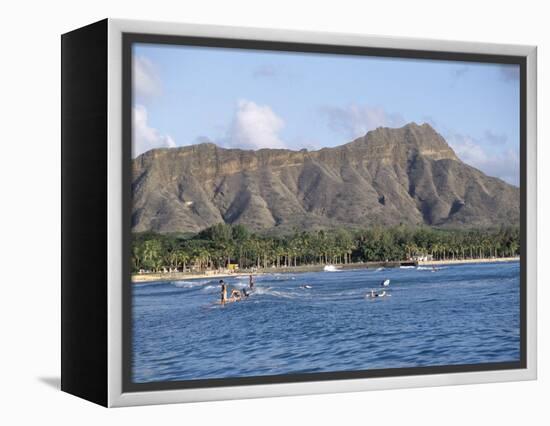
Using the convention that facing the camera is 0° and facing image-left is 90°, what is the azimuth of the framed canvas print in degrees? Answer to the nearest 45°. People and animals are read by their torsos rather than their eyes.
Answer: approximately 315°
